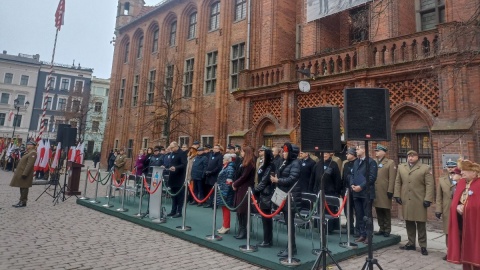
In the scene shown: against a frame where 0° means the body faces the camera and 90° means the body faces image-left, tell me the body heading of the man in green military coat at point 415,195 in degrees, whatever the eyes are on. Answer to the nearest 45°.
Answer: approximately 45°

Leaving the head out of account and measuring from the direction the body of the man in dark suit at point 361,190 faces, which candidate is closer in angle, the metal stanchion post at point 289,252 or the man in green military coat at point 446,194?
the metal stanchion post

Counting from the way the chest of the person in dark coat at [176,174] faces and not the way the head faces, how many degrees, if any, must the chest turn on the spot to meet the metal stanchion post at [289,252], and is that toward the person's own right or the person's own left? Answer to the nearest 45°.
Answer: approximately 90° to the person's own left

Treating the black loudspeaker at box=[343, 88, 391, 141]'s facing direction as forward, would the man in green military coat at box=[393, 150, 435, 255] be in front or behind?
behind

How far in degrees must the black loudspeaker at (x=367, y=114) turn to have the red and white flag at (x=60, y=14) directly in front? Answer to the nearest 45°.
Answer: approximately 90° to its right
